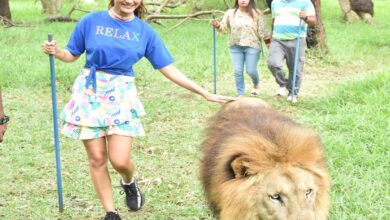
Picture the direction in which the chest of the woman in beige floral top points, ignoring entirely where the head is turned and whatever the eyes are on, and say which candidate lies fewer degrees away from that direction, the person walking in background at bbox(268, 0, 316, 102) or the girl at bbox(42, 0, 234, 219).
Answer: the girl

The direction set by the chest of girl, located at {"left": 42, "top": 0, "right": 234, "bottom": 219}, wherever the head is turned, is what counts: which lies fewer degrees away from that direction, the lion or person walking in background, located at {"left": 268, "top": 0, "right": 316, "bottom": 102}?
the lion

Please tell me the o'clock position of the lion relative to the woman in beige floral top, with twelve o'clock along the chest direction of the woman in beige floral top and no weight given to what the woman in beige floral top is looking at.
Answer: The lion is roughly at 12 o'clock from the woman in beige floral top.

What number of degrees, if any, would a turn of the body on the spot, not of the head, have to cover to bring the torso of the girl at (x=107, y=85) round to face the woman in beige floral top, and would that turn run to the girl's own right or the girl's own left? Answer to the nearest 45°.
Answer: approximately 135° to the girl's own left

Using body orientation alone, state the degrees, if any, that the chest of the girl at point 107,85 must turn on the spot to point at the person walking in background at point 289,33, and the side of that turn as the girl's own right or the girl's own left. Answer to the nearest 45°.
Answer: approximately 135° to the girl's own left

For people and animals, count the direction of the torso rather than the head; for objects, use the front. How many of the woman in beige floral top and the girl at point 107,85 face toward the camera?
2

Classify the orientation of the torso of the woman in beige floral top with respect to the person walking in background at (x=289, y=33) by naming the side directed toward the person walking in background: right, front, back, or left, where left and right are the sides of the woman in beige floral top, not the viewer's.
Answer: left

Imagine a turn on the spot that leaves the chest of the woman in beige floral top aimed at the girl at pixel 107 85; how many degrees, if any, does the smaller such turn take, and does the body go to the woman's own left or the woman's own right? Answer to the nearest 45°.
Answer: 0° — they already face them

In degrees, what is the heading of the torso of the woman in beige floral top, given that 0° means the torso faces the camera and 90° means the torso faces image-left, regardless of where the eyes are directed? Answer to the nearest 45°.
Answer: approximately 0°

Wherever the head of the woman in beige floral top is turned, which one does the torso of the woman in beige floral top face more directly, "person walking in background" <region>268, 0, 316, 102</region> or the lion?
the lion
